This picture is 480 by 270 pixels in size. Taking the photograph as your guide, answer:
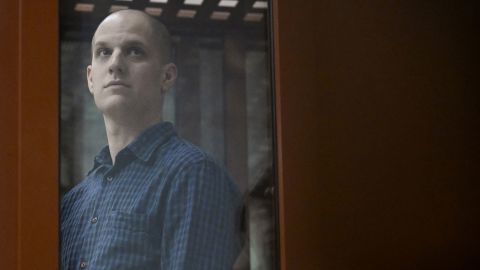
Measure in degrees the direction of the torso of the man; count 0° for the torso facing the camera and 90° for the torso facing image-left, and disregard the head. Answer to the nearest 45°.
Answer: approximately 45°
